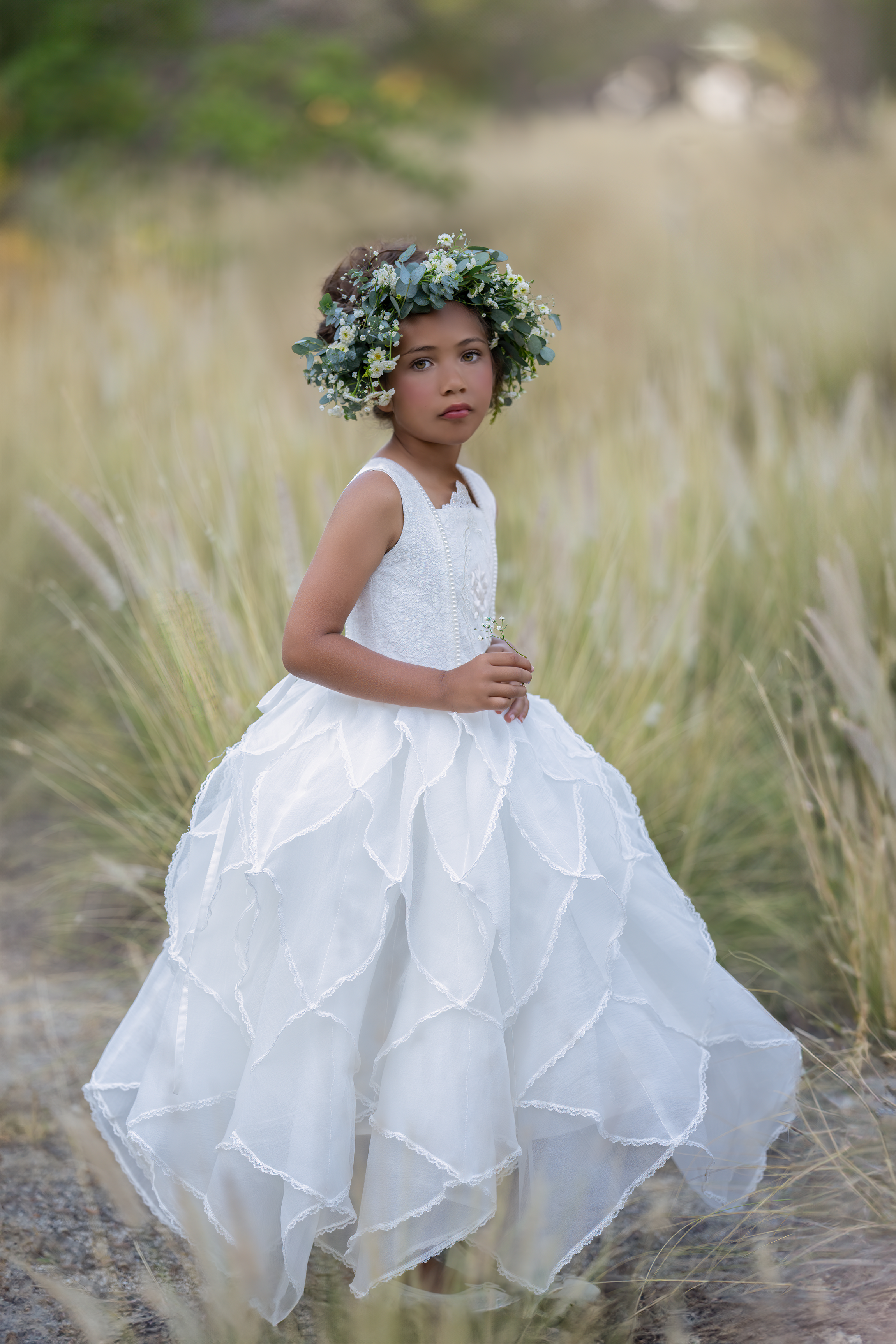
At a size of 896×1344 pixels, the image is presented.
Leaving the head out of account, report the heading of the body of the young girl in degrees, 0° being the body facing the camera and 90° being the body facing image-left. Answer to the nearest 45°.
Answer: approximately 315°
